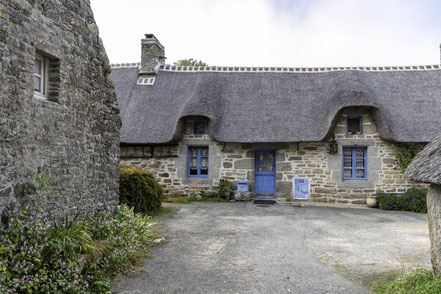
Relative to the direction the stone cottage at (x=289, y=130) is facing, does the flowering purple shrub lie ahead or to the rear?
ahead

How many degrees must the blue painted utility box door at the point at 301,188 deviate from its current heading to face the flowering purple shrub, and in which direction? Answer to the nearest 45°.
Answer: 0° — it already faces it

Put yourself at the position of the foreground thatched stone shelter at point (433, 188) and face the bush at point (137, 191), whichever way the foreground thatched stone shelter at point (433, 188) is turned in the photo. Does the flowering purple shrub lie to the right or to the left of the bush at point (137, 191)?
left

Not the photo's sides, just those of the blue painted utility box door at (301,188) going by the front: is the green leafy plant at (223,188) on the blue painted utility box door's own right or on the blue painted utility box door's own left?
on the blue painted utility box door's own right

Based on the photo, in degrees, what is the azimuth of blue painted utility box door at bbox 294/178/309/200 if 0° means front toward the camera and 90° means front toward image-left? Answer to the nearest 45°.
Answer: approximately 0°

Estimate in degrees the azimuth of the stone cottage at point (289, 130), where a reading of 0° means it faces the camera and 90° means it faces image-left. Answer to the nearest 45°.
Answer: approximately 0°

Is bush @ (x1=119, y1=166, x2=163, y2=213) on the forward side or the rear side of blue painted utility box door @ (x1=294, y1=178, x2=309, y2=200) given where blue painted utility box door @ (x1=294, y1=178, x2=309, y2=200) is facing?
on the forward side

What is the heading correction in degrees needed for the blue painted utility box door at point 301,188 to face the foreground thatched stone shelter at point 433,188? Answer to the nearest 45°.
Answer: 0° — it already faces it
